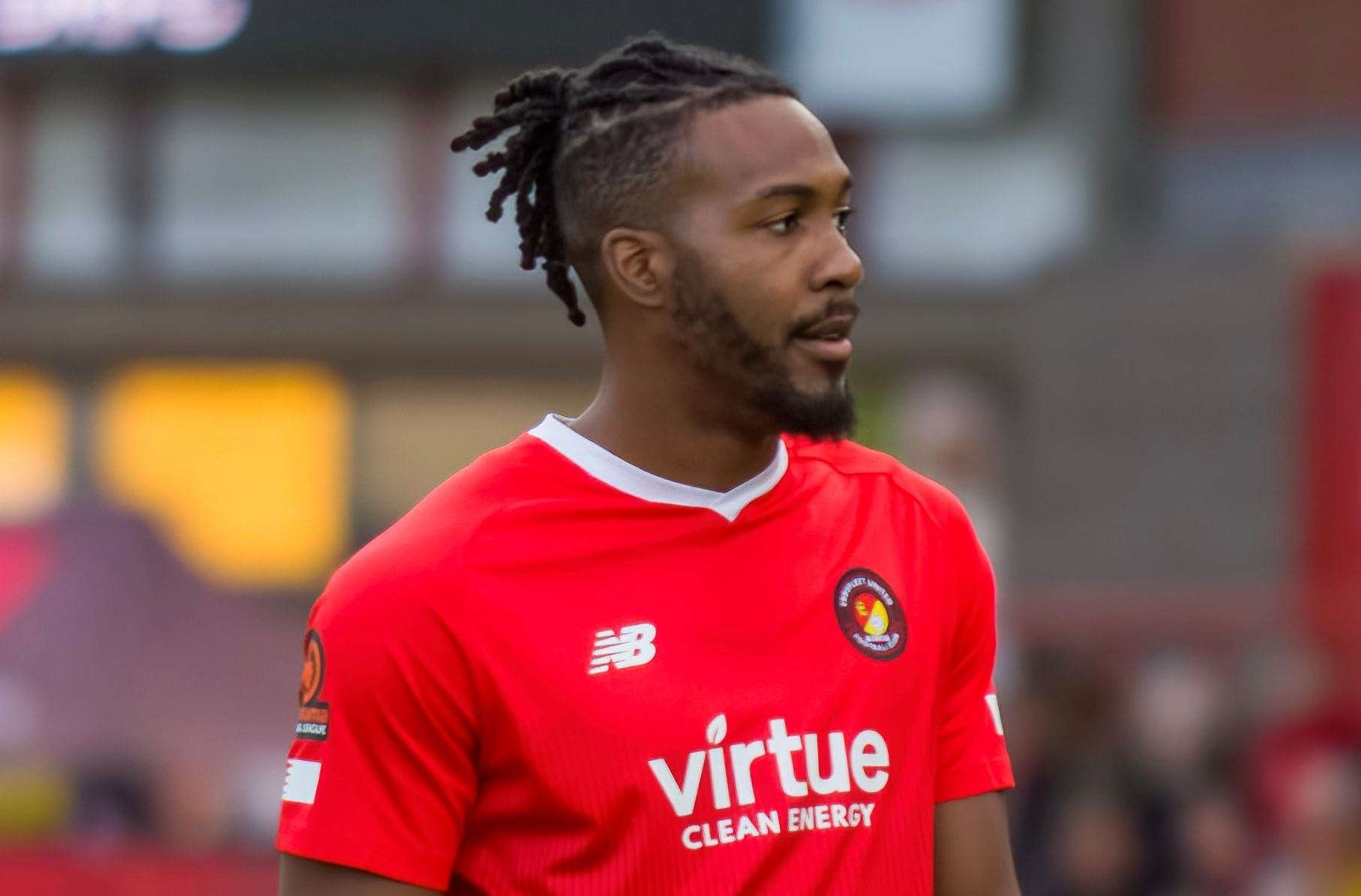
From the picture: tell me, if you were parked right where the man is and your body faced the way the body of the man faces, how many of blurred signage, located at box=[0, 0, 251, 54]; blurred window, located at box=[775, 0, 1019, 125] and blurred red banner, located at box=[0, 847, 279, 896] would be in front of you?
0

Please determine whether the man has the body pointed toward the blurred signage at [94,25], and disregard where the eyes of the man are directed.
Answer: no

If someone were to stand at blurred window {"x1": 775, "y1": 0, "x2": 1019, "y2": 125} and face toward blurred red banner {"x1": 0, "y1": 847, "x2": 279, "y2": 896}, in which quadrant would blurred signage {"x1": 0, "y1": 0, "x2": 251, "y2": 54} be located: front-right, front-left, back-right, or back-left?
front-right

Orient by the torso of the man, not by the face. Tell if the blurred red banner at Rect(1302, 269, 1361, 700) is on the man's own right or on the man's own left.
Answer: on the man's own left

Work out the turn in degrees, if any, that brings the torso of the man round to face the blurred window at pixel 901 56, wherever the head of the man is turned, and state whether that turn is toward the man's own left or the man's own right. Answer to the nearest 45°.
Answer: approximately 135° to the man's own left

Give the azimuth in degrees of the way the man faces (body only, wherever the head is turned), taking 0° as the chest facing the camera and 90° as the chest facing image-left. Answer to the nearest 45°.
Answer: approximately 315°

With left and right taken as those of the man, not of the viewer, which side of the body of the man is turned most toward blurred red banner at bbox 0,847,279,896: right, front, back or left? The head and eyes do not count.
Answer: back
